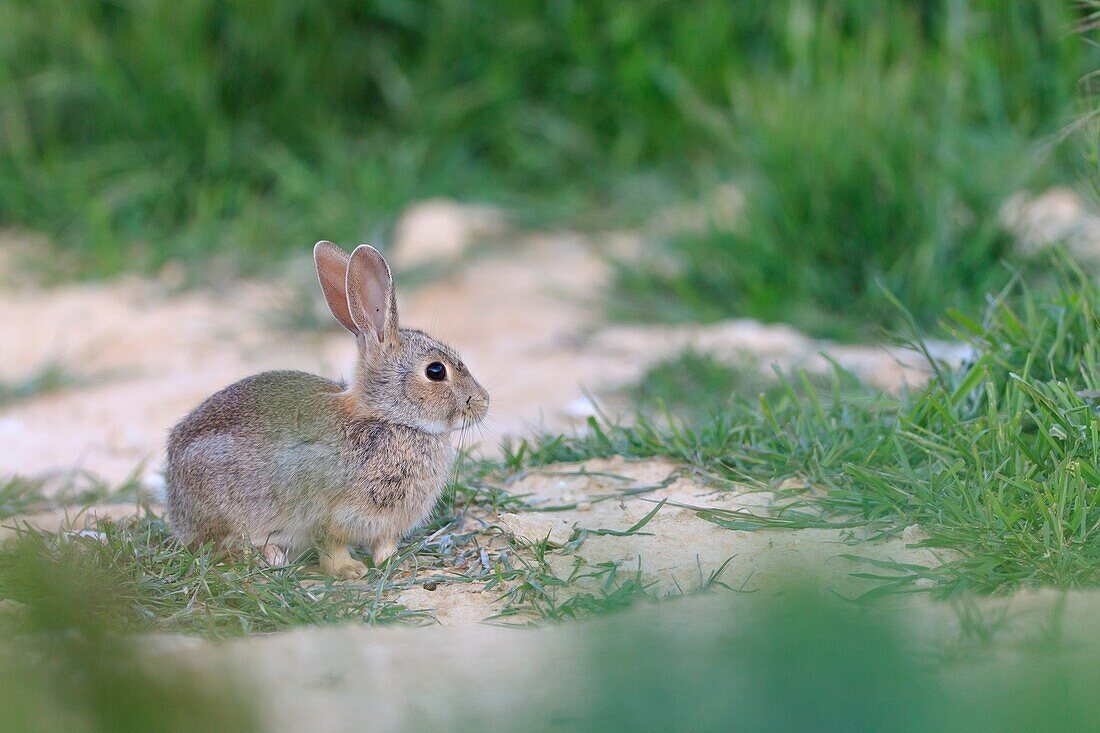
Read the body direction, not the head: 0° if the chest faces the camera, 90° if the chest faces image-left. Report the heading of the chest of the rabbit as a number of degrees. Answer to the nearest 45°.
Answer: approximately 270°
